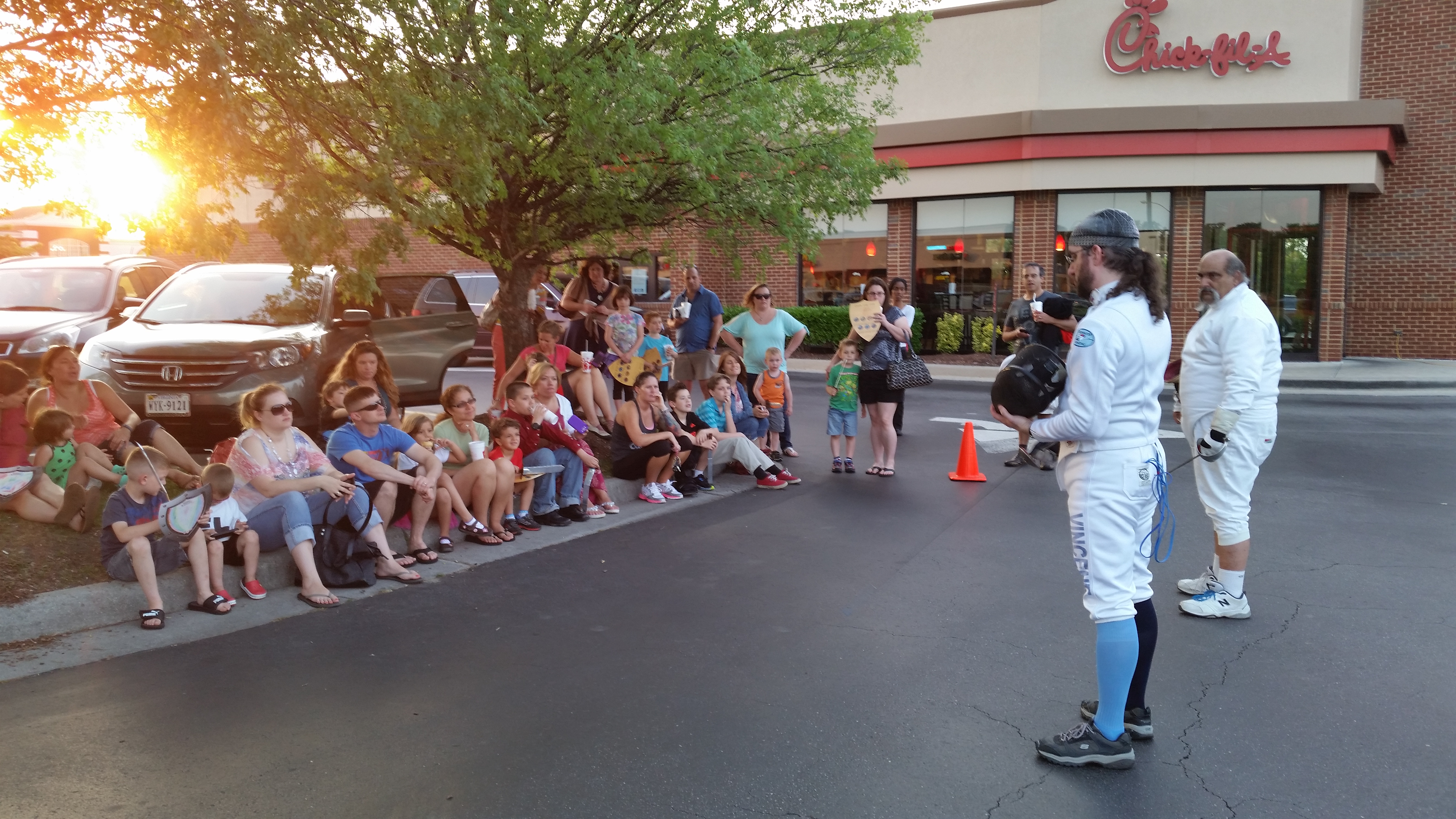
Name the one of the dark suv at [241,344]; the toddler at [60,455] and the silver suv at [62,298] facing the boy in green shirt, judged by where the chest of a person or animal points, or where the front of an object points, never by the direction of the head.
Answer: the toddler

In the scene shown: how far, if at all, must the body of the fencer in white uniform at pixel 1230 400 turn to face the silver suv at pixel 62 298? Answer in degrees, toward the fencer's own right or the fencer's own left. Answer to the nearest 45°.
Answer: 0° — they already face it

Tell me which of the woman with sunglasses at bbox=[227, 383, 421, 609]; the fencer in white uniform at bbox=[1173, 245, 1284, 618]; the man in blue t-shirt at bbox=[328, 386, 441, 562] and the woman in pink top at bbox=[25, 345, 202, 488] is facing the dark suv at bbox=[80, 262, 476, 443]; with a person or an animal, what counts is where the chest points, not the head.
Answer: the fencer in white uniform

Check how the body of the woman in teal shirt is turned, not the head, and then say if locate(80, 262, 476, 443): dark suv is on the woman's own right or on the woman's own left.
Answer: on the woman's own right

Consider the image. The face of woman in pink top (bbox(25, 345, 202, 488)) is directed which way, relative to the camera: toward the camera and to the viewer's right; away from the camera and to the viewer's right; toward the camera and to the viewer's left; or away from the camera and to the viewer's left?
toward the camera and to the viewer's right

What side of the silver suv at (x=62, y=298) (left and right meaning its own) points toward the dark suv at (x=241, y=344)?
left

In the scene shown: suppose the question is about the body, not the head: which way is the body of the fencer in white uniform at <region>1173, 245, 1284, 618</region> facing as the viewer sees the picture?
to the viewer's left

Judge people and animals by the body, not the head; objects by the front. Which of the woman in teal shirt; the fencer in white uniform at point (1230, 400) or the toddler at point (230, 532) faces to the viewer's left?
the fencer in white uniform

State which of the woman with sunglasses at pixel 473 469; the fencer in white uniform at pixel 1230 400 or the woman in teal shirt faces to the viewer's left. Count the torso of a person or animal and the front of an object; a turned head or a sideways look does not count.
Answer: the fencer in white uniform

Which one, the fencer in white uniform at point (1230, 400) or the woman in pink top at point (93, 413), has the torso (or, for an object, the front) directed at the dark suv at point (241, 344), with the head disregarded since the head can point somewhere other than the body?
the fencer in white uniform
